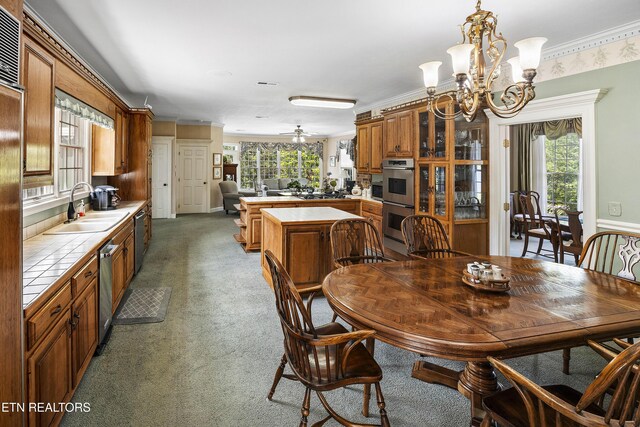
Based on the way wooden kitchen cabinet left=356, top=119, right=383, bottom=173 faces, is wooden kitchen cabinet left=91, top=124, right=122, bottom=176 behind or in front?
in front

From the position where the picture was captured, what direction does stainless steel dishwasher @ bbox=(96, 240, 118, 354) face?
facing to the right of the viewer

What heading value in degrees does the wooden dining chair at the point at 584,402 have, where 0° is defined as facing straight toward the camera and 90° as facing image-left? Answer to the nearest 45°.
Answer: approximately 135°

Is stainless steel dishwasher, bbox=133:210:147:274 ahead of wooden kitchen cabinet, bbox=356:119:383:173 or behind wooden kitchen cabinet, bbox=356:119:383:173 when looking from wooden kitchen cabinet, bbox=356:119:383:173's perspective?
ahead

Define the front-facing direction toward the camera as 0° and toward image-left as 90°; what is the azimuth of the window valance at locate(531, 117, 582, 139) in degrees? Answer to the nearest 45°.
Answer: approximately 45°

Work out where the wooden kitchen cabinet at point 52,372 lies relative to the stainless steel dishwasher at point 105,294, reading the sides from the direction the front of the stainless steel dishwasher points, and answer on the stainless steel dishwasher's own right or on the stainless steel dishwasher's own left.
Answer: on the stainless steel dishwasher's own right

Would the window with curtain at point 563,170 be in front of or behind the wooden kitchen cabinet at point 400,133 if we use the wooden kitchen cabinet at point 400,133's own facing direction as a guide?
behind

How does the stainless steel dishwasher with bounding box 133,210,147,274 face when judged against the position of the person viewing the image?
facing to the right of the viewer
